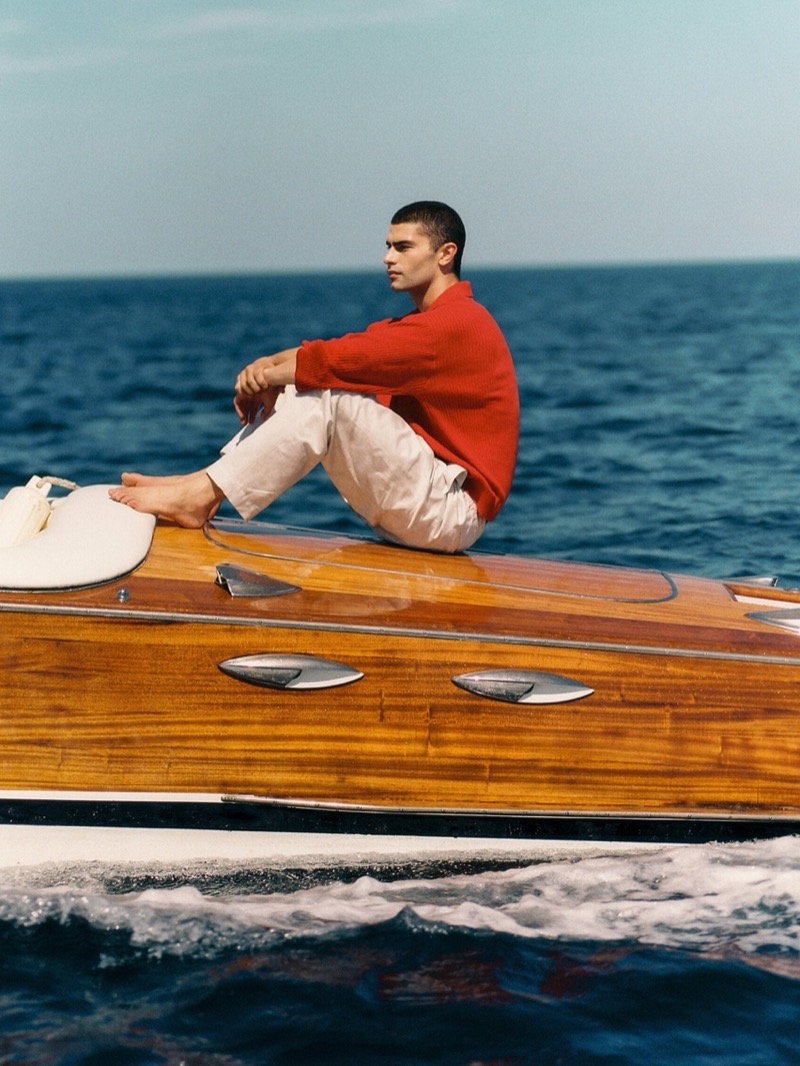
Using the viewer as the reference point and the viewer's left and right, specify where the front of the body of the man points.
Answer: facing to the left of the viewer

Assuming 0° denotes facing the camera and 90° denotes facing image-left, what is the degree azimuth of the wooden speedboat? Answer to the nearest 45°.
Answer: approximately 90°

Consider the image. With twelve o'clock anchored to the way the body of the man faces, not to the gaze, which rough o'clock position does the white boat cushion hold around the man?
The white boat cushion is roughly at 11 o'clock from the man.
